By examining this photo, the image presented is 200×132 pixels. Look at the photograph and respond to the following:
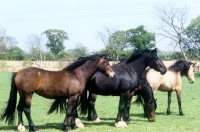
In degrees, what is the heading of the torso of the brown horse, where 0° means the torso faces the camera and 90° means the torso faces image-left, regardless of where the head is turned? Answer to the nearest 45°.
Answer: approximately 270°

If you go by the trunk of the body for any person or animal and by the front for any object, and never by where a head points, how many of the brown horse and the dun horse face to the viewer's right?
2

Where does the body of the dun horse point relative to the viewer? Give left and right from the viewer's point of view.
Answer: facing to the right of the viewer

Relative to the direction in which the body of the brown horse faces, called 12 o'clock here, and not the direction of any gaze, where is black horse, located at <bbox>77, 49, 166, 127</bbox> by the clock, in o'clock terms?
The black horse is roughly at 11 o'clock from the brown horse.

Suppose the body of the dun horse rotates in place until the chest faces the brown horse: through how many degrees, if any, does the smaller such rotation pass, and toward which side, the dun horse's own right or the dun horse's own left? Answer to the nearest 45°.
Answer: approximately 135° to the dun horse's own right

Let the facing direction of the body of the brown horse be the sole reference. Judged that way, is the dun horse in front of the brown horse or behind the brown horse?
in front

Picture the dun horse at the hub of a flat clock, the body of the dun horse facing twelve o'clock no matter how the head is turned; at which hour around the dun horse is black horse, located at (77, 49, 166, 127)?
The black horse is roughly at 4 o'clock from the dun horse.
